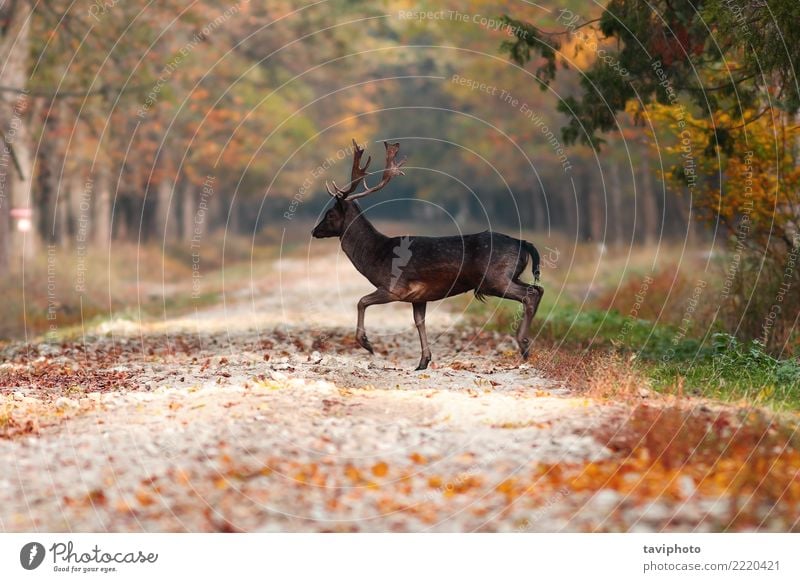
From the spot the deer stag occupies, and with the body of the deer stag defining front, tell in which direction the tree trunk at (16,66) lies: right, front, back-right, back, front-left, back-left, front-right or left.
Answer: front-right

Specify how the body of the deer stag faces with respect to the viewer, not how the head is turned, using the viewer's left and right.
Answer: facing to the left of the viewer

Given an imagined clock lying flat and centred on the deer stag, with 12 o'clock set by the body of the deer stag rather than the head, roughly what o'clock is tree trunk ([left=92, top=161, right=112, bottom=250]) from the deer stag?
The tree trunk is roughly at 2 o'clock from the deer stag.

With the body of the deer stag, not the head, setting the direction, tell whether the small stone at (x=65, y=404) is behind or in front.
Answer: in front

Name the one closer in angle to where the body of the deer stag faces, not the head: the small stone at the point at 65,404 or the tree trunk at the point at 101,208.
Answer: the small stone
